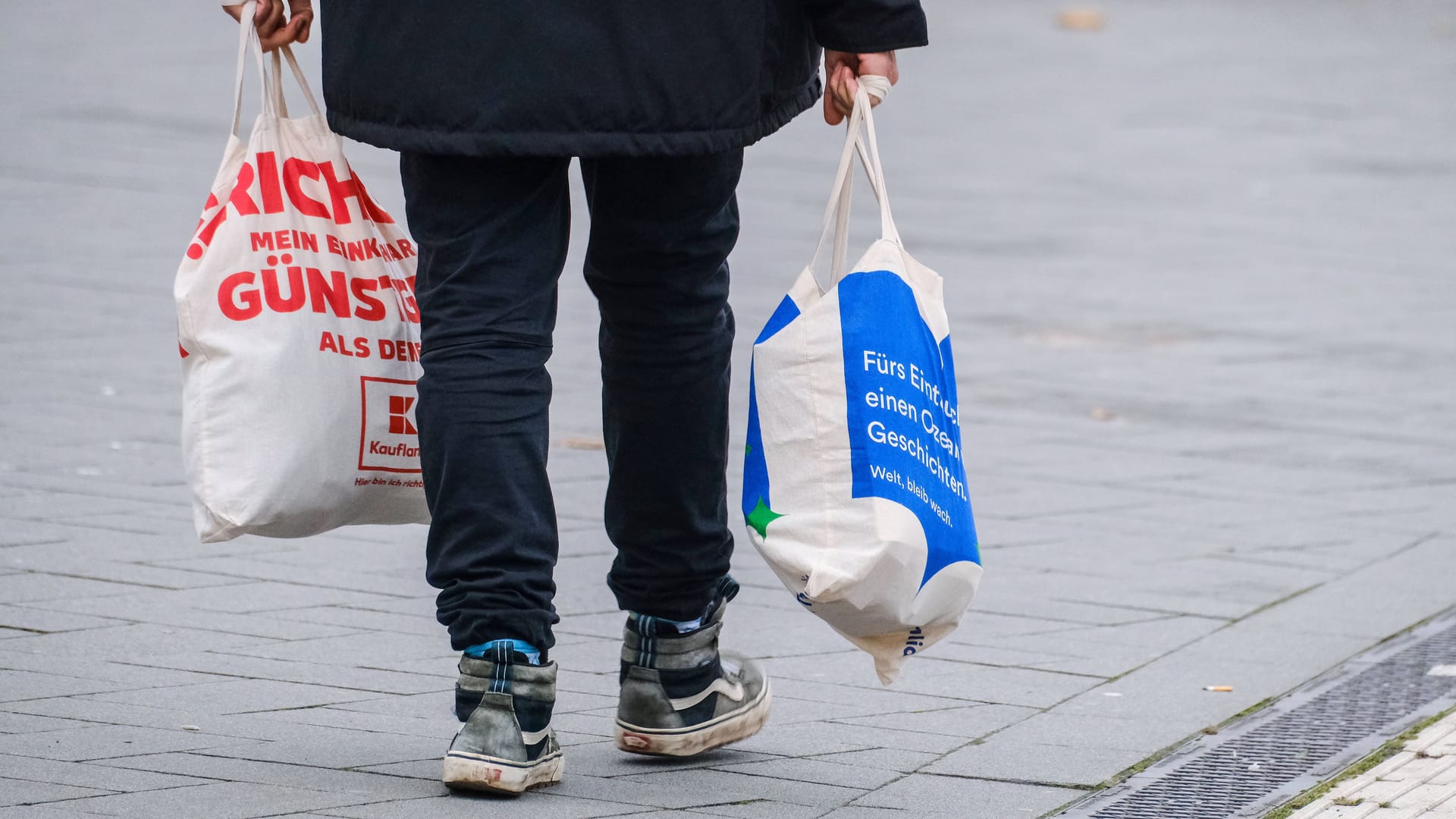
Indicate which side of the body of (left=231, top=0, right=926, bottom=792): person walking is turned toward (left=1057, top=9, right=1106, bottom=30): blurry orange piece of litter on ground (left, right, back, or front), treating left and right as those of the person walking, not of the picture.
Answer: front

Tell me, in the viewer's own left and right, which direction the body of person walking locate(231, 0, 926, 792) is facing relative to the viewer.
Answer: facing away from the viewer

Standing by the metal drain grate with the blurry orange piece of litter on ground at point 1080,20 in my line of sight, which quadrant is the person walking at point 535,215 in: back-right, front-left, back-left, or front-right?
back-left

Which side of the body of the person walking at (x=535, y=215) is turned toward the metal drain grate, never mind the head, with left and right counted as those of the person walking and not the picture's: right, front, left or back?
right

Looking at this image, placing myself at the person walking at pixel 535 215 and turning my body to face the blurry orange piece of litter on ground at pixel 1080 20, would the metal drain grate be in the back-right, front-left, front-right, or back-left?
front-right

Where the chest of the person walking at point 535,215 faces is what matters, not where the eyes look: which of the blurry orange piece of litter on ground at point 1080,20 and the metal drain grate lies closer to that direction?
the blurry orange piece of litter on ground
